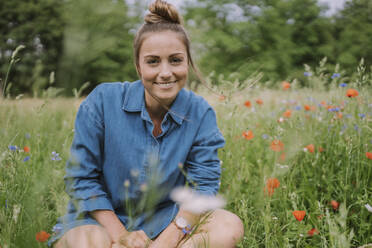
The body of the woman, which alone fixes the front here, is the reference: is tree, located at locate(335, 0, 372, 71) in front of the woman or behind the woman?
behind

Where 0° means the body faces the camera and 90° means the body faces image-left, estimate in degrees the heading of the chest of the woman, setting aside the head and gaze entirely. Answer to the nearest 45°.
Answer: approximately 0°
